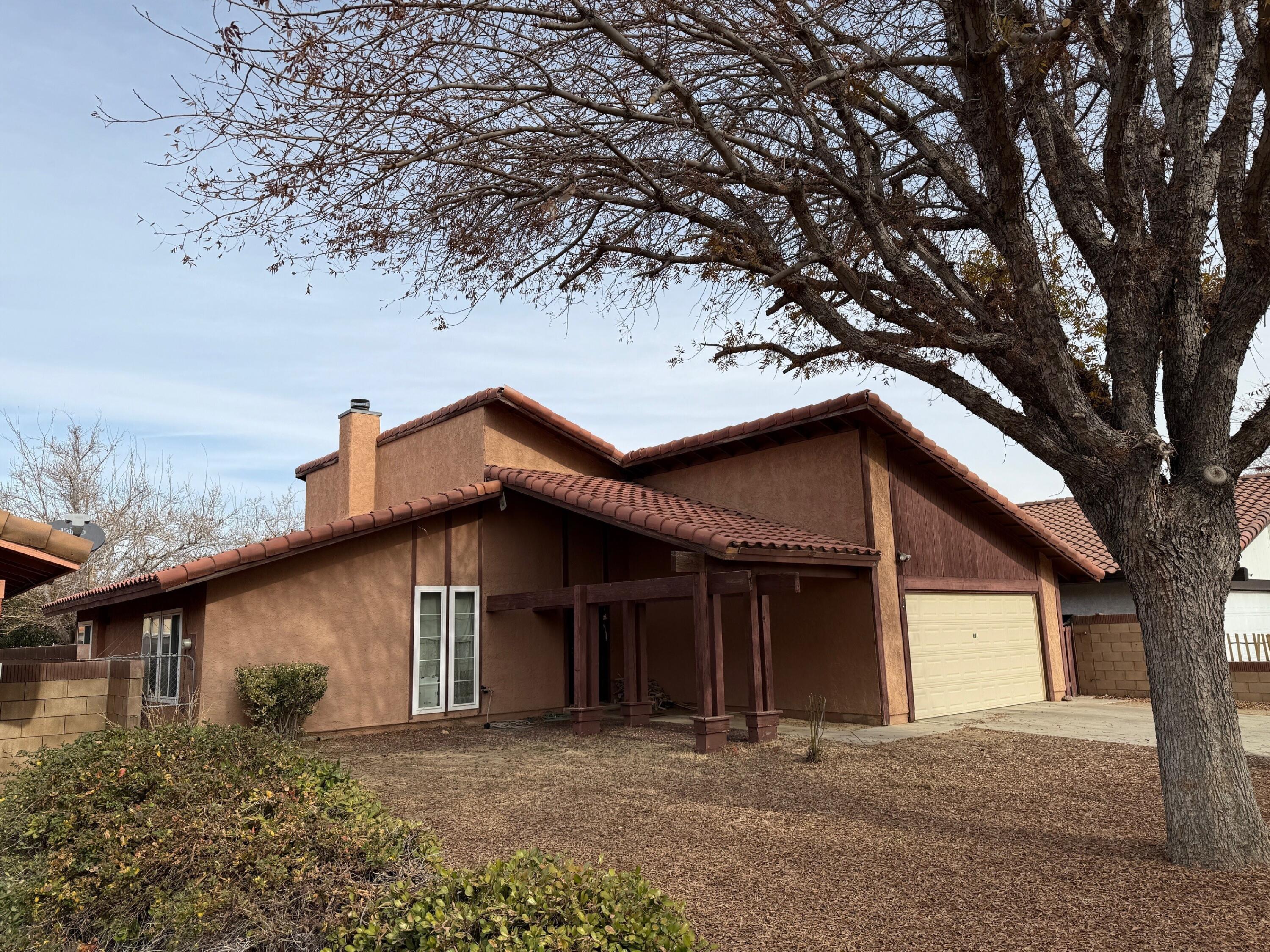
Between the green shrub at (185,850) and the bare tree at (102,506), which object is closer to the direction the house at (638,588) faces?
the green shrub

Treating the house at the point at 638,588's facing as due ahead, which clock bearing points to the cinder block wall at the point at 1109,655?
The cinder block wall is roughly at 10 o'clock from the house.

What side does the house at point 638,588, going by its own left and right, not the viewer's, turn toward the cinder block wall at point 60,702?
right

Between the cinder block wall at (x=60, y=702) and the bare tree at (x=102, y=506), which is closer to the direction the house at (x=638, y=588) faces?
the cinder block wall

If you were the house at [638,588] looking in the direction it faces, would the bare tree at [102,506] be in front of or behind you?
behind

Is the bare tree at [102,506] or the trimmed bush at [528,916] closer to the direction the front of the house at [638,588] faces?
the trimmed bush

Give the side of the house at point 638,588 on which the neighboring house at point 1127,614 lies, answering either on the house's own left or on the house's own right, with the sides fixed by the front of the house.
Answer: on the house's own left
